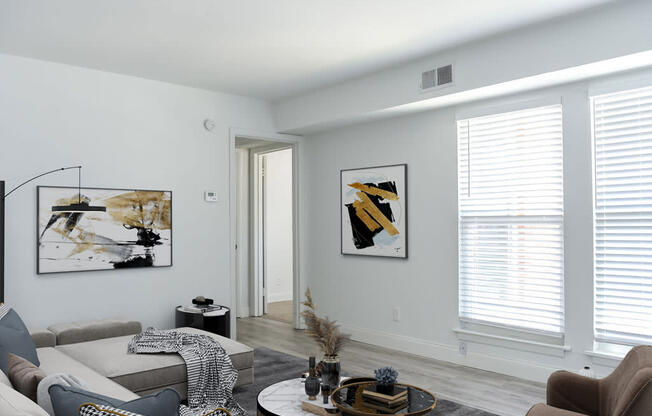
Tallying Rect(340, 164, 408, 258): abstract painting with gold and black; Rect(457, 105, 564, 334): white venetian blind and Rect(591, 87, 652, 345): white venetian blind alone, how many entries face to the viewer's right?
0

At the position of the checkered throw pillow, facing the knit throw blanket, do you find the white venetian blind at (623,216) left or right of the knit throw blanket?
right

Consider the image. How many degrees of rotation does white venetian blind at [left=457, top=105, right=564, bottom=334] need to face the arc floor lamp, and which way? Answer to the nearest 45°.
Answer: approximately 45° to its right

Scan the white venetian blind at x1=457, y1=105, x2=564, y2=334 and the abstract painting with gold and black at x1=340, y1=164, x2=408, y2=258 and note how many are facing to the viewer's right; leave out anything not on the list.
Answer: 0

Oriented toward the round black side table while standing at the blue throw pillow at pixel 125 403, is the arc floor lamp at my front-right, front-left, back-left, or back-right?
front-left

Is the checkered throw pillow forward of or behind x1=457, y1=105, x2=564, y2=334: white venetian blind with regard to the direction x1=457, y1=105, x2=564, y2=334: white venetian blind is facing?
forward

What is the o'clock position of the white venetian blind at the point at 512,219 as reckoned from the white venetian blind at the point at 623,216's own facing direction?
the white venetian blind at the point at 512,219 is roughly at 2 o'clock from the white venetian blind at the point at 623,216.

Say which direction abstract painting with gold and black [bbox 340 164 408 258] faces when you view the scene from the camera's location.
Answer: facing the viewer and to the left of the viewer

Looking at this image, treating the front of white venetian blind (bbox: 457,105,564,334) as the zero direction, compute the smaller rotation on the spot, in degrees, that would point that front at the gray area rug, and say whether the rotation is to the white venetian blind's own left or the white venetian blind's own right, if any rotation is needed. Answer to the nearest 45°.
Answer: approximately 45° to the white venetian blind's own right

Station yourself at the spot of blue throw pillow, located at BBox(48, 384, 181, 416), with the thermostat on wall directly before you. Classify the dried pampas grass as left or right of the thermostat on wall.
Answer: right

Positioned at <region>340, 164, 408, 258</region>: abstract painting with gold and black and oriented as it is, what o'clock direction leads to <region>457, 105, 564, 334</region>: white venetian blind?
The white venetian blind is roughly at 9 o'clock from the abstract painting with gold and black.

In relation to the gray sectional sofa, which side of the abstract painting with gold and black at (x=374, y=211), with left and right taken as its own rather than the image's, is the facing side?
front

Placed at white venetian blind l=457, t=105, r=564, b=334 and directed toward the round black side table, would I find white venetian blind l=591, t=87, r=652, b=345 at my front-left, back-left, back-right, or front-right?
back-left

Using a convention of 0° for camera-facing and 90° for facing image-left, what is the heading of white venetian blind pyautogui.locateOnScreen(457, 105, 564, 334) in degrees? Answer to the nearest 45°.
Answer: approximately 45°

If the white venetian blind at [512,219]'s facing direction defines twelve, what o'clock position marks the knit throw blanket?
The knit throw blanket is roughly at 12 o'clock from the white venetian blind.

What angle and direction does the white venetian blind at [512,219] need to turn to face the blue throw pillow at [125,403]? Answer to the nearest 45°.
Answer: approximately 45° to its left

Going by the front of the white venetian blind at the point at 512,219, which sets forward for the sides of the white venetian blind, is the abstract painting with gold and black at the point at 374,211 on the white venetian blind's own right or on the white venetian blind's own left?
on the white venetian blind's own right

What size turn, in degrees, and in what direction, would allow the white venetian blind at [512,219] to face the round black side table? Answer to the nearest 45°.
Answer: approximately 45° to its right

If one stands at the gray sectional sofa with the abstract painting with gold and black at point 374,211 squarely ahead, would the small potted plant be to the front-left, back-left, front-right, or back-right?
front-right

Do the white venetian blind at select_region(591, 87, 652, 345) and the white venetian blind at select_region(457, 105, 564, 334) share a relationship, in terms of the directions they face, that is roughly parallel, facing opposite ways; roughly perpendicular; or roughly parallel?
roughly parallel

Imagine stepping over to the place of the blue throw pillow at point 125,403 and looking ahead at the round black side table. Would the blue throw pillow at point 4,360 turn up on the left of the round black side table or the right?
left

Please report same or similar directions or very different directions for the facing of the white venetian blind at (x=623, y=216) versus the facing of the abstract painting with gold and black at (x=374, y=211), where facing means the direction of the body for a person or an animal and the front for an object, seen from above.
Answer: same or similar directions
